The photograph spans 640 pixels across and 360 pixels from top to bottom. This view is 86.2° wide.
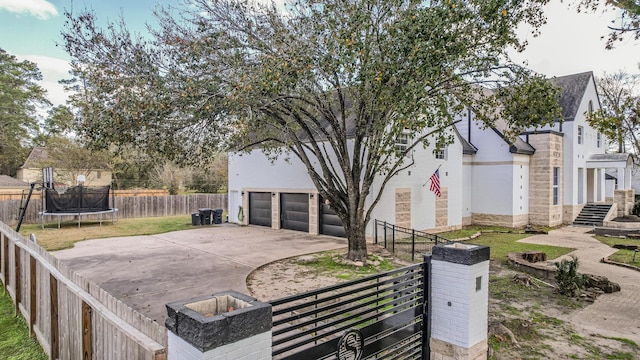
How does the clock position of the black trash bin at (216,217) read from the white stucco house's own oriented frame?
The black trash bin is roughly at 4 o'clock from the white stucco house.

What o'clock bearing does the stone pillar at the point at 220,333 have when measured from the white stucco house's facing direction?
The stone pillar is roughly at 2 o'clock from the white stucco house.

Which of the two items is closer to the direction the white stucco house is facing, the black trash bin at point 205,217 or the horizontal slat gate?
the horizontal slat gate

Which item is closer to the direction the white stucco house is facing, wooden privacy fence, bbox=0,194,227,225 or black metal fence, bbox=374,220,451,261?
the black metal fence

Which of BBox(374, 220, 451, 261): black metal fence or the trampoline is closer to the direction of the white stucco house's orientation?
the black metal fence

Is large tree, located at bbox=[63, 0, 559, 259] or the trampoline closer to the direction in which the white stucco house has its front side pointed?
the large tree

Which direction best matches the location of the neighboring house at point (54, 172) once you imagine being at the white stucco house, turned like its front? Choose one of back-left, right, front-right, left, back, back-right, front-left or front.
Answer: back-right

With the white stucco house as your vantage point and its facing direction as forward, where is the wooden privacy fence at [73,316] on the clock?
The wooden privacy fence is roughly at 2 o'clock from the white stucco house.
